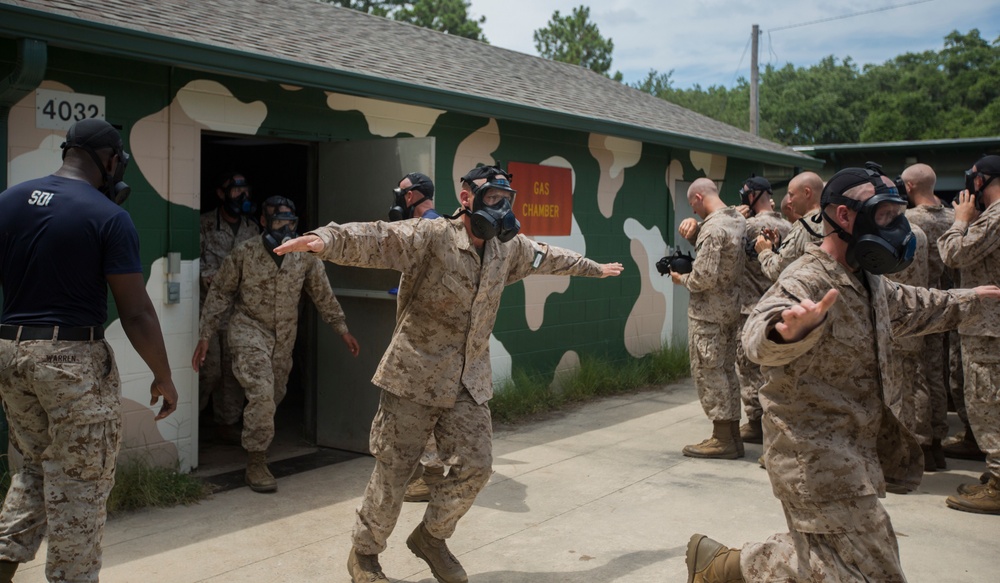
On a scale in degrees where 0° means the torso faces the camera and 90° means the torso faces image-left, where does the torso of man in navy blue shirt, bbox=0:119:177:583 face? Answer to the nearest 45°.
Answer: approximately 225°

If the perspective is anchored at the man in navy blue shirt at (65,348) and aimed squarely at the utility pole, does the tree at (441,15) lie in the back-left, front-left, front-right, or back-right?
front-left

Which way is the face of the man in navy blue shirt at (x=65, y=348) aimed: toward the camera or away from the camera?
away from the camera

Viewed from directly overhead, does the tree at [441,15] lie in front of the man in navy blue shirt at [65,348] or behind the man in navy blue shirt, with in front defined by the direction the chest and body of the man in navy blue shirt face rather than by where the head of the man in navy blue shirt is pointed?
in front

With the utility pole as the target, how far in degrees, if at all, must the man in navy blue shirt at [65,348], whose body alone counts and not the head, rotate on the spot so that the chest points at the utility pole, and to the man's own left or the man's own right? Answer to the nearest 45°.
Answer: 0° — they already face it
